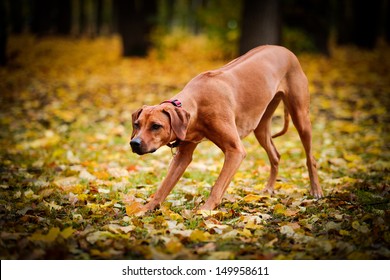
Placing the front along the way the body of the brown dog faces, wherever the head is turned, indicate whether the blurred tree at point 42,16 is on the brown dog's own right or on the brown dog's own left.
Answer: on the brown dog's own right

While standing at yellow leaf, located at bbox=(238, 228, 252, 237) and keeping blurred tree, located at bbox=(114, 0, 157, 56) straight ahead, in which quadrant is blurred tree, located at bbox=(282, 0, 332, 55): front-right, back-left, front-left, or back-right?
front-right

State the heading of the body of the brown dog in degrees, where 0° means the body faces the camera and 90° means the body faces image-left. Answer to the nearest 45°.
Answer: approximately 45°

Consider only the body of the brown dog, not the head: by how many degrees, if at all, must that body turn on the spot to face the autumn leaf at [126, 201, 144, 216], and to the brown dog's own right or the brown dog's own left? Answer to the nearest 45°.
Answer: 0° — it already faces it

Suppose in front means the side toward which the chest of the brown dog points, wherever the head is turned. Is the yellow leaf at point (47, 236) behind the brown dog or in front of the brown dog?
in front

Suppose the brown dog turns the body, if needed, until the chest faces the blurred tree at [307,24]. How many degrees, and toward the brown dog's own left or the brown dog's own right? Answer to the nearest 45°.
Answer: approximately 135° to the brown dog's own right

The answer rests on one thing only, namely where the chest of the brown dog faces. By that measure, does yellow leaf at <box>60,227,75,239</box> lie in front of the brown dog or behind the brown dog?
in front

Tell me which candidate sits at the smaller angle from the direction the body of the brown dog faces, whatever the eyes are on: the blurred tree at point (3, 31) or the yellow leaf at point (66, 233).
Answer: the yellow leaf

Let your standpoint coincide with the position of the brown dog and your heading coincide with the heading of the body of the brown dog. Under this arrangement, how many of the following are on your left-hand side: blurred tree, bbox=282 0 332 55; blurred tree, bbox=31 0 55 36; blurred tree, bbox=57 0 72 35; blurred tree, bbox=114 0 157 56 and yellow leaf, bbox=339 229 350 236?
1

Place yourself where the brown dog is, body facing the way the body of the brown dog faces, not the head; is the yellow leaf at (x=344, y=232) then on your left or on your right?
on your left

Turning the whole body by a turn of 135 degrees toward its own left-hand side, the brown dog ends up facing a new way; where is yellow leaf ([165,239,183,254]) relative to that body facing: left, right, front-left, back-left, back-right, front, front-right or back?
right

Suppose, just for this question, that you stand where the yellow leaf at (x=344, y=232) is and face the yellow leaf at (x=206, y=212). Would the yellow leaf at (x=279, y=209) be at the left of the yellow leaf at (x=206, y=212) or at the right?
right

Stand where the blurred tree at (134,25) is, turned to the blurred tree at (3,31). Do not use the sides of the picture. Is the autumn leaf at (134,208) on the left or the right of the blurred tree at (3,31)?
left

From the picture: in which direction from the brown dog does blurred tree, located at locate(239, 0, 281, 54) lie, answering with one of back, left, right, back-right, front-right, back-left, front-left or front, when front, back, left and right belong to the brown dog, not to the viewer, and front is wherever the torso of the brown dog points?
back-right

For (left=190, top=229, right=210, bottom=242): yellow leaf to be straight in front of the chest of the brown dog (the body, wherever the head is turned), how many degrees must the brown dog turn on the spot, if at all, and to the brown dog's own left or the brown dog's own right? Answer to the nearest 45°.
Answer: approximately 45° to the brown dog's own left

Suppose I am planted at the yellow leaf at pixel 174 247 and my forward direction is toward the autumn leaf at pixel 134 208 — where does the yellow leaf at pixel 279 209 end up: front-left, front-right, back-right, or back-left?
front-right
